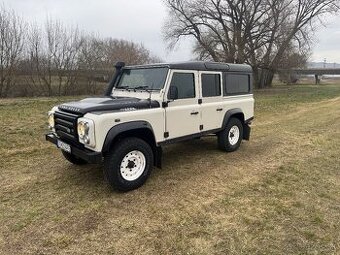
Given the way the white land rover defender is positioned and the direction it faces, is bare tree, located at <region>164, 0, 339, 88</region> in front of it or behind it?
behind

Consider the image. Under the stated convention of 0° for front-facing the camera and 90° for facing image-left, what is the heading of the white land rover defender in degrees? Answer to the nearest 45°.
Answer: approximately 45°

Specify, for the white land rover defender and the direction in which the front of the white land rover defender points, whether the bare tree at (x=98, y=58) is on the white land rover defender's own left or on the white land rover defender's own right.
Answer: on the white land rover defender's own right
